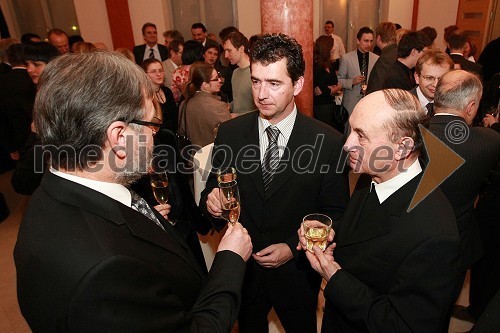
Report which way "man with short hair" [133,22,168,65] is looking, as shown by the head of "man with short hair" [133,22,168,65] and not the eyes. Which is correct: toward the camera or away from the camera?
toward the camera

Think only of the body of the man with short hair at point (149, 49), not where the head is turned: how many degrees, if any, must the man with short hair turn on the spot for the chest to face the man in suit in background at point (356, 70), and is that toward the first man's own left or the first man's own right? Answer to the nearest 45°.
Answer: approximately 45° to the first man's own left

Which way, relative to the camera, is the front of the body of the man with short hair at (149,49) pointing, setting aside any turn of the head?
toward the camera

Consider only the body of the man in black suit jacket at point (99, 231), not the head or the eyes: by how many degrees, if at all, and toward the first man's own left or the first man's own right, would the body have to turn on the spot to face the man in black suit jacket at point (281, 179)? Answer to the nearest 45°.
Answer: approximately 45° to the first man's own left

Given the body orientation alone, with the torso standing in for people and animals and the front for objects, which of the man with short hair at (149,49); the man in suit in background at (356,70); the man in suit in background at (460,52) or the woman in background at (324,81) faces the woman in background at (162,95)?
the man with short hair

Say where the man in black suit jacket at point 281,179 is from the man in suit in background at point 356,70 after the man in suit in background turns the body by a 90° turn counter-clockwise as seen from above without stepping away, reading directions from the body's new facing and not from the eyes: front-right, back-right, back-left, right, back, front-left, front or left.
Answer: back-right

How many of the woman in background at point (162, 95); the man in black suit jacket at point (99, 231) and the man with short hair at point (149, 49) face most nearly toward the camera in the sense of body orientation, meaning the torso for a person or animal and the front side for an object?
2

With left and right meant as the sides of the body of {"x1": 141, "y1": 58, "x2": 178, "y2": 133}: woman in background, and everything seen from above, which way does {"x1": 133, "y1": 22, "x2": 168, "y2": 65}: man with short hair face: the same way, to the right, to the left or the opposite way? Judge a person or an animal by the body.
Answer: the same way

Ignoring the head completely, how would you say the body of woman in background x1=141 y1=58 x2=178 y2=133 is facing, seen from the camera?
toward the camera

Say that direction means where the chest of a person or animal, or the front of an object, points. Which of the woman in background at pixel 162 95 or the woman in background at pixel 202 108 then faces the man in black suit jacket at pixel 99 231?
the woman in background at pixel 162 95

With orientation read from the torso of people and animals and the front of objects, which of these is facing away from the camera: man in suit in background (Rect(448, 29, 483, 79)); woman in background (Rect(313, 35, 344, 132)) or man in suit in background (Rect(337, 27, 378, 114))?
man in suit in background (Rect(448, 29, 483, 79))

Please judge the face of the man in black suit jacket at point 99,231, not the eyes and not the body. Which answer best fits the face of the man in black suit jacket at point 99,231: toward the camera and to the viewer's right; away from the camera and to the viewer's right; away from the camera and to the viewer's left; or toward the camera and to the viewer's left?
away from the camera and to the viewer's right

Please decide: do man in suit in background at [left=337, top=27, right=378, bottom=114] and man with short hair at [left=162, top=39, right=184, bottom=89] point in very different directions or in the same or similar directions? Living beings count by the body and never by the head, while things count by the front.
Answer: same or similar directions

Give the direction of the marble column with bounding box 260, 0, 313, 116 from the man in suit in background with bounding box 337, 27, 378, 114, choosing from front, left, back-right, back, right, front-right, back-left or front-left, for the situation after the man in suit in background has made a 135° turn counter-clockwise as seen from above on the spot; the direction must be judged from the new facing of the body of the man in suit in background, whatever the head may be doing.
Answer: back

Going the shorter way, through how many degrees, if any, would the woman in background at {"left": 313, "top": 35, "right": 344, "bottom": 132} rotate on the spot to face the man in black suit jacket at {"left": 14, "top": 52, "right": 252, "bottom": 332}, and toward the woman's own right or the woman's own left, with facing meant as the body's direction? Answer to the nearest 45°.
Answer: approximately 90° to the woman's own right
